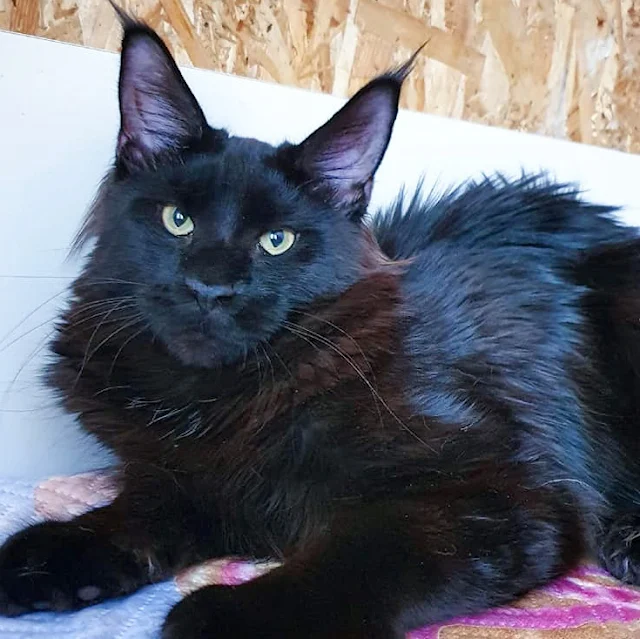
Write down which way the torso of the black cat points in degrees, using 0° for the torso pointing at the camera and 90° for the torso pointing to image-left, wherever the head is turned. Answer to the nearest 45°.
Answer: approximately 45°
